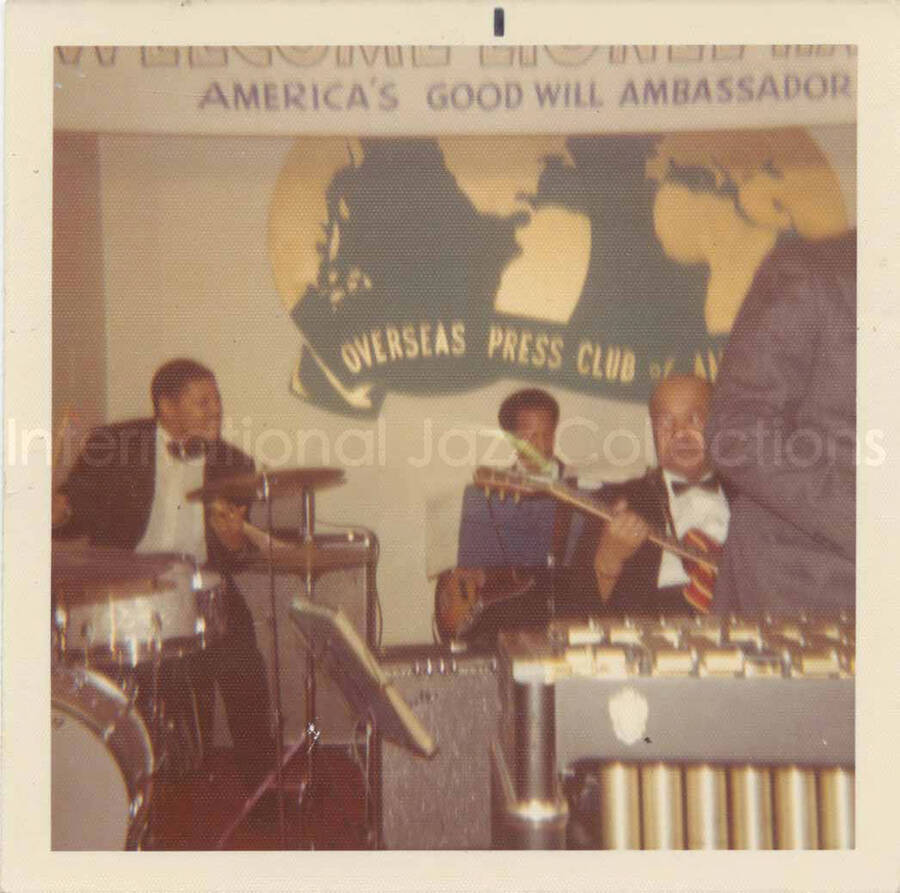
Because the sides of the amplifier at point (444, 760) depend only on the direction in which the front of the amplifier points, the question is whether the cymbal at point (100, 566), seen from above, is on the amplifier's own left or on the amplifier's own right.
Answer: on the amplifier's own right

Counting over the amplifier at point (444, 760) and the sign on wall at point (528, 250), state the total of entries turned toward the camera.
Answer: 2

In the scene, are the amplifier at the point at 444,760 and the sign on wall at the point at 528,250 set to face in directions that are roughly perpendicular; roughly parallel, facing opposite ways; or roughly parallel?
roughly parallel

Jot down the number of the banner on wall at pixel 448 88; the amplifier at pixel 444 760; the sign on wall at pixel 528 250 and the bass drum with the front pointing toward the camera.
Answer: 4

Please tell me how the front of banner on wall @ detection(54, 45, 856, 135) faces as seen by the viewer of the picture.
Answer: facing the viewer

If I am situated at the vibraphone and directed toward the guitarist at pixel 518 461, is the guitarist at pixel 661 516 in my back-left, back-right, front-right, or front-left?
front-right

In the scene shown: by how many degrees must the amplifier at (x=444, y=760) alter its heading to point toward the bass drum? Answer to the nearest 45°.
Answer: approximately 90° to its right

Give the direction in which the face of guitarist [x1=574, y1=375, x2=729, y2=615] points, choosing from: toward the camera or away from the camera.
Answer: toward the camera

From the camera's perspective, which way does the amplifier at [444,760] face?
toward the camera

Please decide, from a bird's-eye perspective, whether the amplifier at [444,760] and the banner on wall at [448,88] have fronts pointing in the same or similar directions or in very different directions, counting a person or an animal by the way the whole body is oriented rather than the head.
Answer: same or similar directions

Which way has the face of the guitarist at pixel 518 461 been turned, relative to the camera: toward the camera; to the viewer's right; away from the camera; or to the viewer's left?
toward the camera

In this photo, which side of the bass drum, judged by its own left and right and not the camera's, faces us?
front

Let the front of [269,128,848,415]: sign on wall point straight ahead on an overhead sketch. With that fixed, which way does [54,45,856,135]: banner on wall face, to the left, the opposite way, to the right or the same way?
the same way
